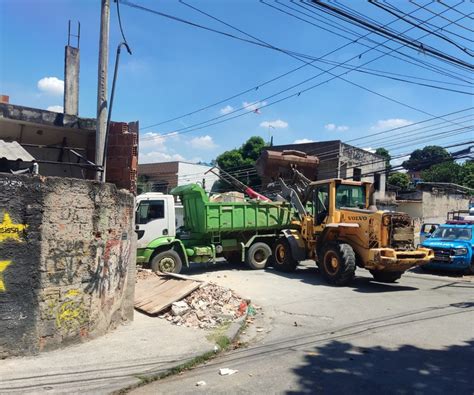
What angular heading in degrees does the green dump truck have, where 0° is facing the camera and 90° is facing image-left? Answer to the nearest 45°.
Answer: approximately 90°

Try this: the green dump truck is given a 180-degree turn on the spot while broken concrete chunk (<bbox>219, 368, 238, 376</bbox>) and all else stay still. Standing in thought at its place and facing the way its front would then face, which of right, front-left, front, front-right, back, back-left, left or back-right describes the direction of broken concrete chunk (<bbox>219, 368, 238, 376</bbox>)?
right

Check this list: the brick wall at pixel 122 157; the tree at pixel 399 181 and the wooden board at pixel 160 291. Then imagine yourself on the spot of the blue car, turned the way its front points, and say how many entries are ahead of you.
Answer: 2

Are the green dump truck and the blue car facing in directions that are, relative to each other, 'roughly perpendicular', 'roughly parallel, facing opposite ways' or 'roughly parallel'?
roughly parallel

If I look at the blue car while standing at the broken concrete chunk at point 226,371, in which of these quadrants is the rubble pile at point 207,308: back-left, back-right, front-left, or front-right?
front-left

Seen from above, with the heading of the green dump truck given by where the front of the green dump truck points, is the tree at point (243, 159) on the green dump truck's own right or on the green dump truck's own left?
on the green dump truck's own right

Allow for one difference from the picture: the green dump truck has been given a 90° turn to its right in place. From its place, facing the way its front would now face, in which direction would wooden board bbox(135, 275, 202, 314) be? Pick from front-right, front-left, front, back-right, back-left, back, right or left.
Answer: back

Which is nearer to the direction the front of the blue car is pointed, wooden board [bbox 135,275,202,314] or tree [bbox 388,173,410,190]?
the wooden board

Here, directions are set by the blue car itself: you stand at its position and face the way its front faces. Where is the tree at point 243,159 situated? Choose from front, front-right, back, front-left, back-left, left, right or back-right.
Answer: right

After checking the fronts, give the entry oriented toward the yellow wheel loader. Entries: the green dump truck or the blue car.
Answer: the blue car

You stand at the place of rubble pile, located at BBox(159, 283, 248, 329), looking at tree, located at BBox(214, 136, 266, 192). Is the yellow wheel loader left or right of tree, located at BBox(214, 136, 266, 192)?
right

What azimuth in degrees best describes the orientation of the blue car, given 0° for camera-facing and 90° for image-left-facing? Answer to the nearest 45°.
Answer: approximately 45°

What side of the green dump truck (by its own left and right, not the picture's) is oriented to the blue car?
back
